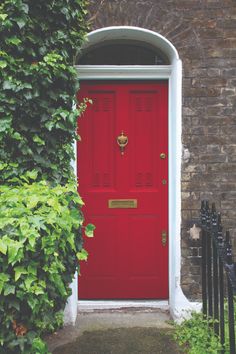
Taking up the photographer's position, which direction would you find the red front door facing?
facing the viewer

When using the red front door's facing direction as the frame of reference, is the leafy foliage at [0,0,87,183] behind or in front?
in front

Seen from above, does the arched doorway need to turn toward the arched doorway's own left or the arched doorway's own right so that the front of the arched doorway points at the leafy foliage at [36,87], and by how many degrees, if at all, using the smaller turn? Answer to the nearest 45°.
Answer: approximately 45° to the arched doorway's own right
